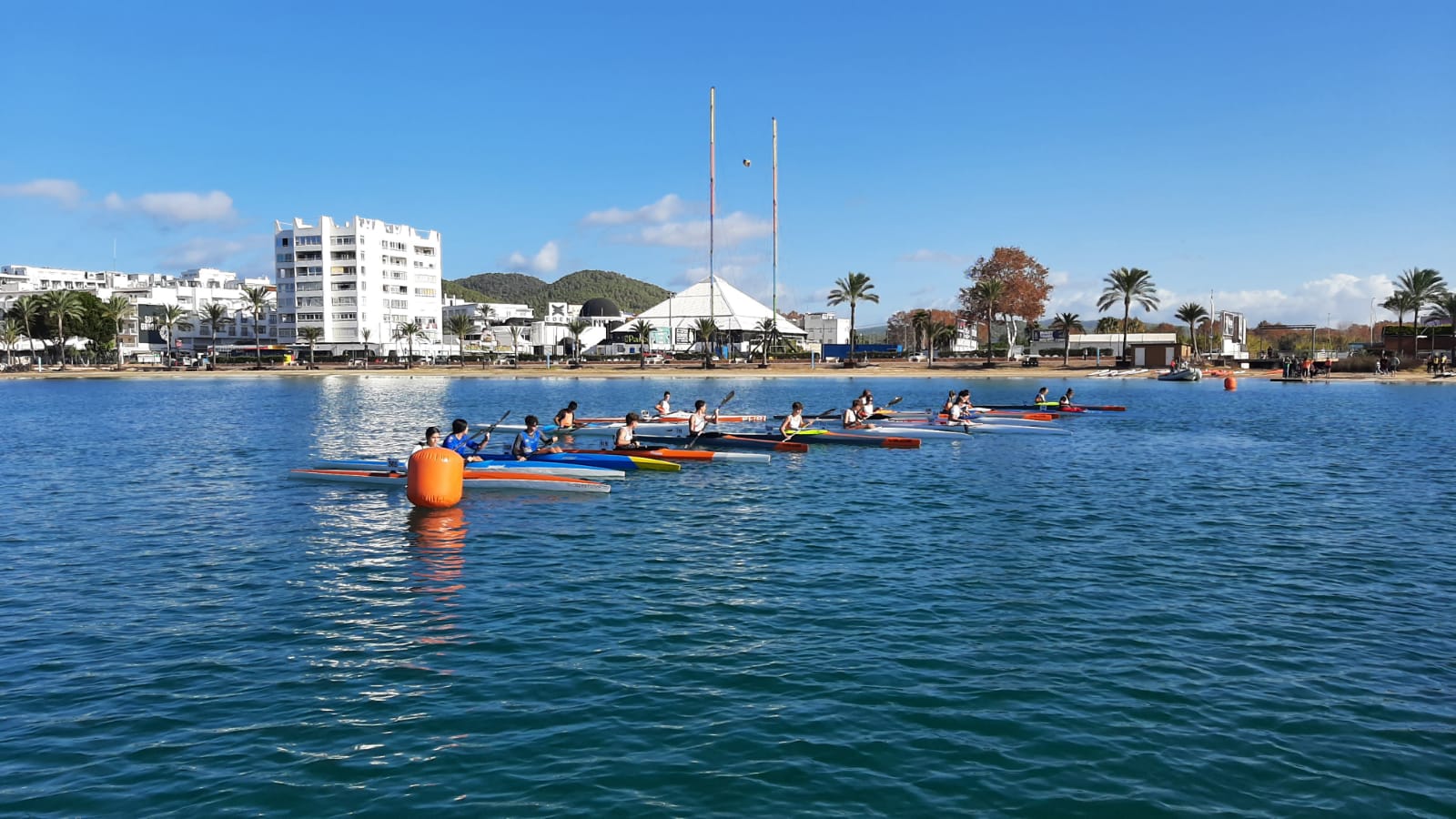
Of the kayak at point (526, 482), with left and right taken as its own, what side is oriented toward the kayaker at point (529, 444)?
left

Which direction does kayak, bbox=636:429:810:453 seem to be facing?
to the viewer's right

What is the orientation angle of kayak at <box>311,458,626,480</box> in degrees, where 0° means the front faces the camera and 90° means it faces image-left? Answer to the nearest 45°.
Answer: approximately 270°

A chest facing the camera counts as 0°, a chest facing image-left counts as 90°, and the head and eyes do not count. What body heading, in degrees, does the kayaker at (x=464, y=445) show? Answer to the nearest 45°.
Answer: approximately 270°

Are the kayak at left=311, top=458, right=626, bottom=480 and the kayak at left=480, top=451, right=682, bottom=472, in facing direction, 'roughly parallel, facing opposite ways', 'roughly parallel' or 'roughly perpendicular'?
roughly parallel

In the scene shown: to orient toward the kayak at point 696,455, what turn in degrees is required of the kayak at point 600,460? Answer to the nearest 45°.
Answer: approximately 45° to its left

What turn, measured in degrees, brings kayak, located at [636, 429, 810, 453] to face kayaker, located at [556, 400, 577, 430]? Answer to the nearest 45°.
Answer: approximately 180°

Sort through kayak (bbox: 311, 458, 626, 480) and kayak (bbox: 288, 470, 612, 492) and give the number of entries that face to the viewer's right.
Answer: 2

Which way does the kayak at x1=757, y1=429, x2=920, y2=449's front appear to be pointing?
to the viewer's right

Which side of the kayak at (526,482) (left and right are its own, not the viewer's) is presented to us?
right

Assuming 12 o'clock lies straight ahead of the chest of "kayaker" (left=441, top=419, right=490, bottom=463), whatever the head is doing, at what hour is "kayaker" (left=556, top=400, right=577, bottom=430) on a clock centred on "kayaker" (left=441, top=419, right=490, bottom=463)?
"kayaker" (left=556, top=400, right=577, bottom=430) is roughly at 10 o'clock from "kayaker" (left=441, top=419, right=490, bottom=463).

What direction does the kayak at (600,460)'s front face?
to the viewer's right

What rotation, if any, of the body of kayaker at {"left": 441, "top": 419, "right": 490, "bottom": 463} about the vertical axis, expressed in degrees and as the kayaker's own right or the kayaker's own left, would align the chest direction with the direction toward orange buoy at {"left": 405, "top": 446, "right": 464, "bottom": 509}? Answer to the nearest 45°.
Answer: approximately 90° to the kayaker's own right
